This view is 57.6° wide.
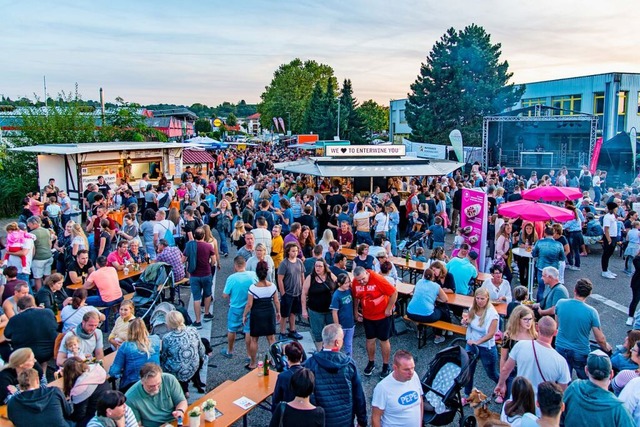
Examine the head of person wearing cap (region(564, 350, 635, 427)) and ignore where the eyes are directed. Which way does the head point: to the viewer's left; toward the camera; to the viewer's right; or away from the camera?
away from the camera

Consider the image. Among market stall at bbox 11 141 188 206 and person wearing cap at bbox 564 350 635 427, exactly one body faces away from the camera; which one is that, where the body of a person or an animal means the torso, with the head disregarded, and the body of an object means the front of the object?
the person wearing cap

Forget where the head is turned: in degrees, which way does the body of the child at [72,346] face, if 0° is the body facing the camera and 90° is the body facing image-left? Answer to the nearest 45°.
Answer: approximately 315°

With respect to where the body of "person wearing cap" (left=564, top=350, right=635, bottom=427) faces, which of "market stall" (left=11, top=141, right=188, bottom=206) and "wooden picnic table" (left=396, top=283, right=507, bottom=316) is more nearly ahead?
the wooden picnic table

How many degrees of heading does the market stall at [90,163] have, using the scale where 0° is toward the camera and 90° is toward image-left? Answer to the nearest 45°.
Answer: approximately 315°

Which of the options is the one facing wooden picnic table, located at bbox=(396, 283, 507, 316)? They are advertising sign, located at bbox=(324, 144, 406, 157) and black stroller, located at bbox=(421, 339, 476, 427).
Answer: the advertising sign

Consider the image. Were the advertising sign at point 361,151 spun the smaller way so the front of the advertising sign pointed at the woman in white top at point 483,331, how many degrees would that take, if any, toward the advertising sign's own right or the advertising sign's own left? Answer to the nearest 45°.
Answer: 0° — it already faces them

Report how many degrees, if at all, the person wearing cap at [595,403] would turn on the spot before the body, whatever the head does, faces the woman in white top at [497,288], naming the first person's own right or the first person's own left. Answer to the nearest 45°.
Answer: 0° — they already face them

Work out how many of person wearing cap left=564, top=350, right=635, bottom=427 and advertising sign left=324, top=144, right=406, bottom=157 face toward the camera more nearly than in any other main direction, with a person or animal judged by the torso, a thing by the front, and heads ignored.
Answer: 1

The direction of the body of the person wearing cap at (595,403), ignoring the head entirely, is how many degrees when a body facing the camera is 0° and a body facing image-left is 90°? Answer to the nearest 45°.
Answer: approximately 180°
